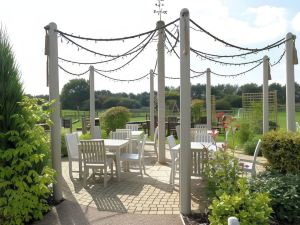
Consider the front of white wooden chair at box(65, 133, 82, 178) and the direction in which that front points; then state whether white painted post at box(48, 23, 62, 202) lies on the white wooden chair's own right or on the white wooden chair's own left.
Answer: on the white wooden chair's own right

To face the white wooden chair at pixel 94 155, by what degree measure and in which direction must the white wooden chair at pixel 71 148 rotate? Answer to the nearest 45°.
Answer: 0° — it already faces it

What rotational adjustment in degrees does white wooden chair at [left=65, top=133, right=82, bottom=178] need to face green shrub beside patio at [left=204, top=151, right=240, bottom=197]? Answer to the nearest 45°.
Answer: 0° — it already faces it

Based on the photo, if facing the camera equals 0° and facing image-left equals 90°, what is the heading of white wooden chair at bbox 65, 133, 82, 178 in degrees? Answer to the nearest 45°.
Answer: approximately 315°

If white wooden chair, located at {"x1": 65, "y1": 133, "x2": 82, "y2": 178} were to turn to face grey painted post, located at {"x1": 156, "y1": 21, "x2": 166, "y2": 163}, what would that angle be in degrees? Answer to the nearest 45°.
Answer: approximately 45° to its left

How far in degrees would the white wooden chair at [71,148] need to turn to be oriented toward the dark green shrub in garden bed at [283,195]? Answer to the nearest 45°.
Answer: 0° — it already faces it

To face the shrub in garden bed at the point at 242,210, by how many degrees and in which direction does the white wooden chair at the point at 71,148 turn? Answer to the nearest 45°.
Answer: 0° — it already faces it

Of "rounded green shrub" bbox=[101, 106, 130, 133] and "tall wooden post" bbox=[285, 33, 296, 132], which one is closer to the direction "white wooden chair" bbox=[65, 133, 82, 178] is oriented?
the tall wooden post

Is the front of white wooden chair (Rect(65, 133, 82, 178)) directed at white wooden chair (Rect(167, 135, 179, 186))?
yes

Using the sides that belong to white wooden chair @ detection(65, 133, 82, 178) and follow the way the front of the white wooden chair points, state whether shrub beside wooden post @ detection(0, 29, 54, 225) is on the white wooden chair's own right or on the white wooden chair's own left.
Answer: on the white wooden chair's own right

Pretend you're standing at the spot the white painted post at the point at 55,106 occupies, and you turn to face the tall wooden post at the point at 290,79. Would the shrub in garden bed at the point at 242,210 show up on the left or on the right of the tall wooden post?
right

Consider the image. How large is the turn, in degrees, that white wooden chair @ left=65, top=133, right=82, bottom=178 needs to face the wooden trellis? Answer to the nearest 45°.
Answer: approximately 90° to its left
